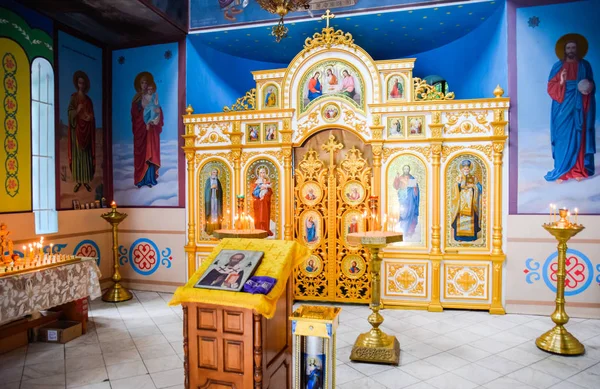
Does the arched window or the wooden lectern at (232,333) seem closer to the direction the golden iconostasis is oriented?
the wooden lectern

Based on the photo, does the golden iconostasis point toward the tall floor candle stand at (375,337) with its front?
yes

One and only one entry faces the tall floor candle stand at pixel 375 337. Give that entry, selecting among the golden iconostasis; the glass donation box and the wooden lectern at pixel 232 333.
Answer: the golden iconostasis

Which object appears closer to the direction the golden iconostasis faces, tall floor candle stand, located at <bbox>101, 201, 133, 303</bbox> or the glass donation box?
the glass donation box

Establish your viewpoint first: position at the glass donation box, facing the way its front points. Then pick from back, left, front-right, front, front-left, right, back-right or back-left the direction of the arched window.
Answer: back-right

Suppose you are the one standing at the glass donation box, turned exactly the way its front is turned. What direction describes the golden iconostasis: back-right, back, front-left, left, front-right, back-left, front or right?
back

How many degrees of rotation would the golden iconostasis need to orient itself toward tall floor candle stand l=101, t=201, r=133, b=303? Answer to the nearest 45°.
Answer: approximately 90° to its right

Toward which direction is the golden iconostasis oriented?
toward the camera

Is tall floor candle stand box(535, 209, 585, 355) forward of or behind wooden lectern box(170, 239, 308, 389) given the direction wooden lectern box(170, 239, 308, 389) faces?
behind

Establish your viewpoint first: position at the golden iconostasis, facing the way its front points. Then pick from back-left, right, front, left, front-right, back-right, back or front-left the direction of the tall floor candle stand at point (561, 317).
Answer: front-left

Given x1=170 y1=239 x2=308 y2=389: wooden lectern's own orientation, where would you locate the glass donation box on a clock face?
The glass donation box is roughly at 8 o'clock from the wooden lectern.

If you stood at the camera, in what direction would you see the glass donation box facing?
facing the viewer

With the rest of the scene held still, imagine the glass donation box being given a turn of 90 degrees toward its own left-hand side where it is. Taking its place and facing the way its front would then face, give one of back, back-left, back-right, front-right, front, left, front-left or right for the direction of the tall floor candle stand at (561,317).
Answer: front-left

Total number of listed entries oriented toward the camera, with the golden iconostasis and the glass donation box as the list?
2

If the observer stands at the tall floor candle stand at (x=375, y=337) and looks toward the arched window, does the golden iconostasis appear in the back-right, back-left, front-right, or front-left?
front-right
